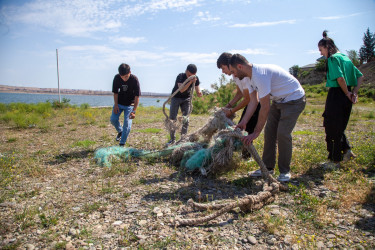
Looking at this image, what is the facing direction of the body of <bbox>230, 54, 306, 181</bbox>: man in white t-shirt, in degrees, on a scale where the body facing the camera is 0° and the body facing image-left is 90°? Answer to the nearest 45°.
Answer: approximately 90°

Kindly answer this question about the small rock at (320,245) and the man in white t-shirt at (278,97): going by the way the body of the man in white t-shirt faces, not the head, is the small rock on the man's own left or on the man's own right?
on the man's own left

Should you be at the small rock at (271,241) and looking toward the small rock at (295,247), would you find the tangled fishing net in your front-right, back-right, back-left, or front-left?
back-left

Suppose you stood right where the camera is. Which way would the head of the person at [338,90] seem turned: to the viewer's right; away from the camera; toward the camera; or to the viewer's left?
to the viewer's left

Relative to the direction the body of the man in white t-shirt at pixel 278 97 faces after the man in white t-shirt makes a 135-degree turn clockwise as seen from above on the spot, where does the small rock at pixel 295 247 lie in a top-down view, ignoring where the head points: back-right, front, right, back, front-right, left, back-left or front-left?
back-right

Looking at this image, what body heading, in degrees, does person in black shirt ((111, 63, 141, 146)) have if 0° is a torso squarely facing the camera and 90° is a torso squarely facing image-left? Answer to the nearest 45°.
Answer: approximately 0°

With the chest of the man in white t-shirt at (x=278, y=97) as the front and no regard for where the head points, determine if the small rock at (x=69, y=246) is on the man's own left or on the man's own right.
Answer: on the man's own left

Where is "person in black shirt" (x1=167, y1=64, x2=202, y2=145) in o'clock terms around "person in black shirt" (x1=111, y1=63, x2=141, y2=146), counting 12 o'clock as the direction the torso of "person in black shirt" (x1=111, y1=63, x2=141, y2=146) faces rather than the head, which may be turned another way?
"person in black shirt" (x1=167, y1=64, x2=202, y2=145) is roughly at 9 o'clock from "person in black shirt" (x1=111, y1=63, x2=141, y2=146).

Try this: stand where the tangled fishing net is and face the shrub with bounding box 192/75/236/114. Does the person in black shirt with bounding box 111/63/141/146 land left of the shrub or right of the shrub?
left
